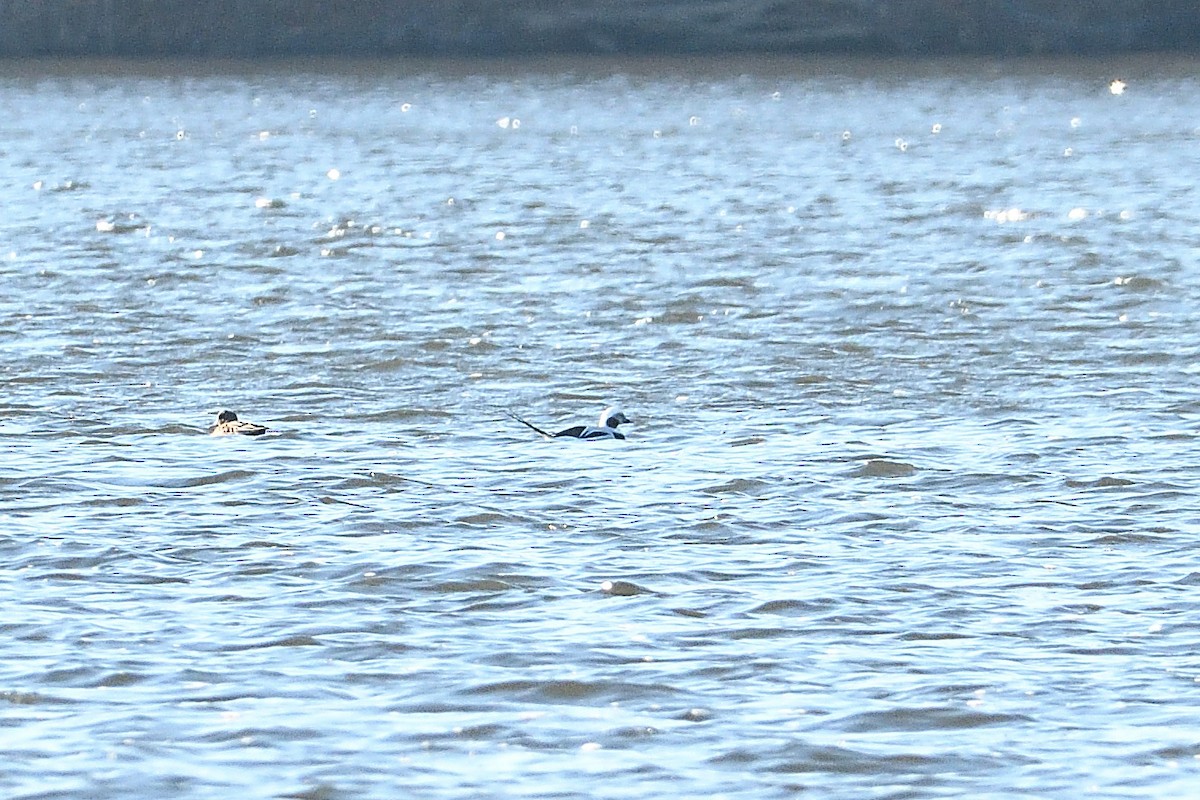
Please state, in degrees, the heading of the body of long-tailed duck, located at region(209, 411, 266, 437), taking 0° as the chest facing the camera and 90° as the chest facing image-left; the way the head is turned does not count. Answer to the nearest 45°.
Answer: approximately 90°

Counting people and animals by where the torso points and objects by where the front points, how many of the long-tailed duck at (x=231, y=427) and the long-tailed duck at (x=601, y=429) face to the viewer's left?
1

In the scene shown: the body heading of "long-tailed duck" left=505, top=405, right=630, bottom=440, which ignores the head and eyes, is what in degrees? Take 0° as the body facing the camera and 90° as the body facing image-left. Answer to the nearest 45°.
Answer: approximately 270°

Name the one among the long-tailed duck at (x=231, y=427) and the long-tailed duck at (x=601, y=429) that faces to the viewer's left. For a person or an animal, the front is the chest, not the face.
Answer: the long-tailed duck at (x=231, y=427)

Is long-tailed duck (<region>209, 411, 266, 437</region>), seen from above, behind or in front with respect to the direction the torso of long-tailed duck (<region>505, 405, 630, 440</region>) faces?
behind

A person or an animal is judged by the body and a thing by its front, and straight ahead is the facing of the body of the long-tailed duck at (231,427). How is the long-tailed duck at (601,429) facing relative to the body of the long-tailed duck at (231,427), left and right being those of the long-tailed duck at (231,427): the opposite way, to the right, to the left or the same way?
the opposite way

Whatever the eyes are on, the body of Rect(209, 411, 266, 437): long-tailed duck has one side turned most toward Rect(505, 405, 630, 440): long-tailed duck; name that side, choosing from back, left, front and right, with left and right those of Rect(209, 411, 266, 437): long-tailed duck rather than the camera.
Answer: back
